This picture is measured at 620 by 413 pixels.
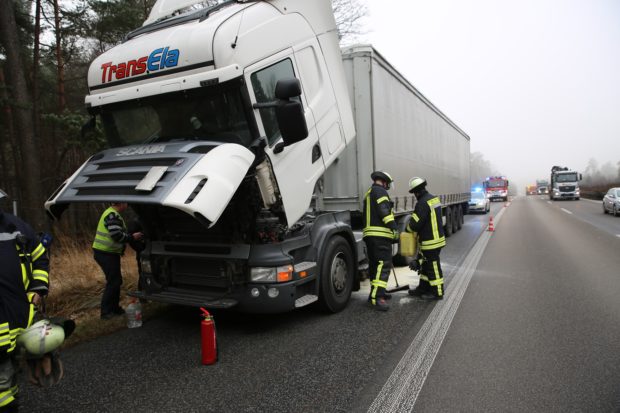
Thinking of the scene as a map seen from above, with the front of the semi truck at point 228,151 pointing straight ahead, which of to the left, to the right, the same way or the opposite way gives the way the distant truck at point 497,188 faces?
the same way

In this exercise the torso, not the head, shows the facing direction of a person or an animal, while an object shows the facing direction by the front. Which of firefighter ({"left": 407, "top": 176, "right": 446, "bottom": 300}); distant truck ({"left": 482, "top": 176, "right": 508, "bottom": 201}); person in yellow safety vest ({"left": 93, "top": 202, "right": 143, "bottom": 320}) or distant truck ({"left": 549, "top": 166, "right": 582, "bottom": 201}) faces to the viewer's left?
firefighter ({"left": 407, "top": 176, "right": 446, "bottom": 300})

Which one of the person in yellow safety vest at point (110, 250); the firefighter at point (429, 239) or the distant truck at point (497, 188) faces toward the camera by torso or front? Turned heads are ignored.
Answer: the distant truck

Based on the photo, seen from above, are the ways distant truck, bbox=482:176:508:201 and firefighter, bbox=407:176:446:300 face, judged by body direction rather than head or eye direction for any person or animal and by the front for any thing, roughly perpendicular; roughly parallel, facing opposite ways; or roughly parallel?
roughly perpendicular

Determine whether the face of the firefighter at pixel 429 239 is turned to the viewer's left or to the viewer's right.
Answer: to the viewer's left

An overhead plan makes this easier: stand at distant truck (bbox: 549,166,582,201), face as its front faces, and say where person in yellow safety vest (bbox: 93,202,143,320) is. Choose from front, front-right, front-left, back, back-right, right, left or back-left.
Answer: front

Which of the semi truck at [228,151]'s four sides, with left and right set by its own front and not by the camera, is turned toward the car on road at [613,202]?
back

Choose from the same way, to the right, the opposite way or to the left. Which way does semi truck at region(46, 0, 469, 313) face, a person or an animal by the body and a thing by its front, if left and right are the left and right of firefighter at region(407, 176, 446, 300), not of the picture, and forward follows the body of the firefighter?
to the left

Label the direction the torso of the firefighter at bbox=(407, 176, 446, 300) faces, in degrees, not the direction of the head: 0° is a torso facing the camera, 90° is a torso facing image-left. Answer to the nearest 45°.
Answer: approximately 90°

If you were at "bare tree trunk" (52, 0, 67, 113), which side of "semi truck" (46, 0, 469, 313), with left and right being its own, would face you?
right

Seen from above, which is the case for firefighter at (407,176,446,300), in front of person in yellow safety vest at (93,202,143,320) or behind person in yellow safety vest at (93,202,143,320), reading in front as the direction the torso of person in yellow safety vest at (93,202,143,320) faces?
in front

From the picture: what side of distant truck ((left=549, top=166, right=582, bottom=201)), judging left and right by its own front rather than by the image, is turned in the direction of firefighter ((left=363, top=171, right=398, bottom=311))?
front

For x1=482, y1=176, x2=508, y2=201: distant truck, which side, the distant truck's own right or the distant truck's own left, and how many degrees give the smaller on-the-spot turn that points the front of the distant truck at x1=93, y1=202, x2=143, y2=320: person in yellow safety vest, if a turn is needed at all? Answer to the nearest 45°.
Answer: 0° — it already faces them

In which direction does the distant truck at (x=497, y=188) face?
toward the camera

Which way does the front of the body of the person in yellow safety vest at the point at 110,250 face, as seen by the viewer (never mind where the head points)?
to the viewer's right

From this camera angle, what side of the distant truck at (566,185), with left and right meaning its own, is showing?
front
